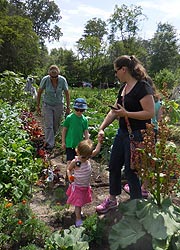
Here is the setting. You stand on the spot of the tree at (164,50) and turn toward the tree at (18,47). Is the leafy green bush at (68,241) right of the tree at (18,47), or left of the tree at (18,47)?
left

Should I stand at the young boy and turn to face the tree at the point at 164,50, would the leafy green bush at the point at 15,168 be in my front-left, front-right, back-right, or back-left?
back-left

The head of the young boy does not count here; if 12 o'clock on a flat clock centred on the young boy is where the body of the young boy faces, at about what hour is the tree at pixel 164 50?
The tree is roughly at 8 o'clock from the young boy.

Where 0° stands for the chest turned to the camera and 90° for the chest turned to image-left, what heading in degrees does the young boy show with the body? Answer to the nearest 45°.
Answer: approximately 315°

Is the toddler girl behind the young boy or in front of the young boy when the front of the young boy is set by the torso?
in front
